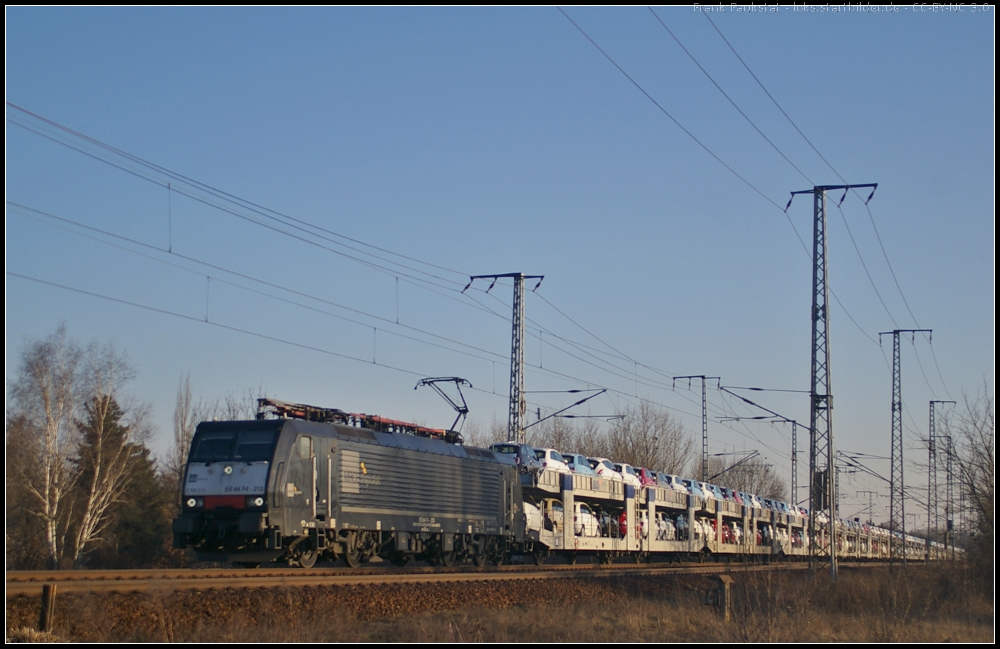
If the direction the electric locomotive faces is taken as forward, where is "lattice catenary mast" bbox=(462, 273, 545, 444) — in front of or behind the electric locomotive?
behind

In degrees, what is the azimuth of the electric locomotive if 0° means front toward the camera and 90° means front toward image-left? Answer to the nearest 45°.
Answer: approximately 45°

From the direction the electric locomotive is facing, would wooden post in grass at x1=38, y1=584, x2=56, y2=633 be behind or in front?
in front
